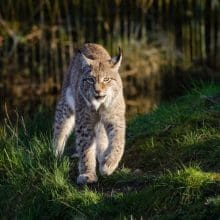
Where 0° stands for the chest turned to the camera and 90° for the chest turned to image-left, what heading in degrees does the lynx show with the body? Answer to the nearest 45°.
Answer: approximately 0°
